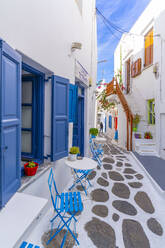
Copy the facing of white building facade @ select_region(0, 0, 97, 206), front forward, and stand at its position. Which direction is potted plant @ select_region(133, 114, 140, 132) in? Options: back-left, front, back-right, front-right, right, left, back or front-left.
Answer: left

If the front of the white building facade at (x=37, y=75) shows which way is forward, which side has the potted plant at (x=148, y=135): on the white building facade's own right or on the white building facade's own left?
on the white building facade's own left

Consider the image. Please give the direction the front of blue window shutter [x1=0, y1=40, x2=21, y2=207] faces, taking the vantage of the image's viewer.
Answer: facing the viewer and to the right of the viewer

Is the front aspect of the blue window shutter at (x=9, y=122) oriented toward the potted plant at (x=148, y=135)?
no
